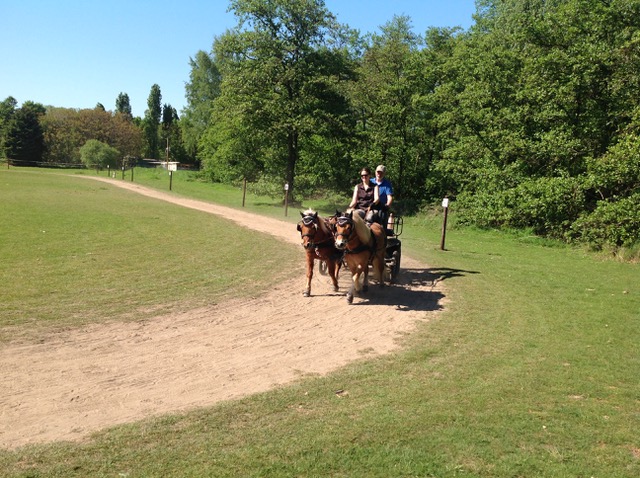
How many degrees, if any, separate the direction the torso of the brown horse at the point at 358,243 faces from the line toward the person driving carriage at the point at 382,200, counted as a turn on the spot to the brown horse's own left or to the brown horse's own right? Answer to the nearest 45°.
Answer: approximately 135° to the brown horse's own right

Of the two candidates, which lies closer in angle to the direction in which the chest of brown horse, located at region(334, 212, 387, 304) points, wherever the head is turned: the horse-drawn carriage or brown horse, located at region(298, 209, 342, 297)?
the brown horse

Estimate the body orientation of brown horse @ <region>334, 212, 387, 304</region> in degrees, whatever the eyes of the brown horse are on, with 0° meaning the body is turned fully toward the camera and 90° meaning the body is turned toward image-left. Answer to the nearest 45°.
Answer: approximately 45°

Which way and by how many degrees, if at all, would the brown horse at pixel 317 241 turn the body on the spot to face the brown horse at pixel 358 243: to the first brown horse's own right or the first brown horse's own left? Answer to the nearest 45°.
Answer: approximately 135° to the first brown horse's own left

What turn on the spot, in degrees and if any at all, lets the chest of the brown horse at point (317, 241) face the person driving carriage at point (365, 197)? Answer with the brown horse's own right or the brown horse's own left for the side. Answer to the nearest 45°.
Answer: approximately 180°

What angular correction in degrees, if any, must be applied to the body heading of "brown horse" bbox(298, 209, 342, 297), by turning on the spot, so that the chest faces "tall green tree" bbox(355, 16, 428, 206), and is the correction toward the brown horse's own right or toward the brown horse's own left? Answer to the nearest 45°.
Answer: approximately 135° to the brown horse's own right

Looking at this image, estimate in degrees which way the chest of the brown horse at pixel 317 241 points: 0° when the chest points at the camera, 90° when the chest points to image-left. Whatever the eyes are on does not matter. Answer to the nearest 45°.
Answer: approximately 45°

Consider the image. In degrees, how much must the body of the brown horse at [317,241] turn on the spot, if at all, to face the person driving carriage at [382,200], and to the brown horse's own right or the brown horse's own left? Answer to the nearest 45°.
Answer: approximately 180°

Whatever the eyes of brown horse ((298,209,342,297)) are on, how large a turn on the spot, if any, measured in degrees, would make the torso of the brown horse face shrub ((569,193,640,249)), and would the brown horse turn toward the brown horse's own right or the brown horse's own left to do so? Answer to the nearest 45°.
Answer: approximately 180°

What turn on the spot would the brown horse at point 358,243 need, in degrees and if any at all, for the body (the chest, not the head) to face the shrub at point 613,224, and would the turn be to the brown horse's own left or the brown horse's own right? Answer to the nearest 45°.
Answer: approximately 180°
